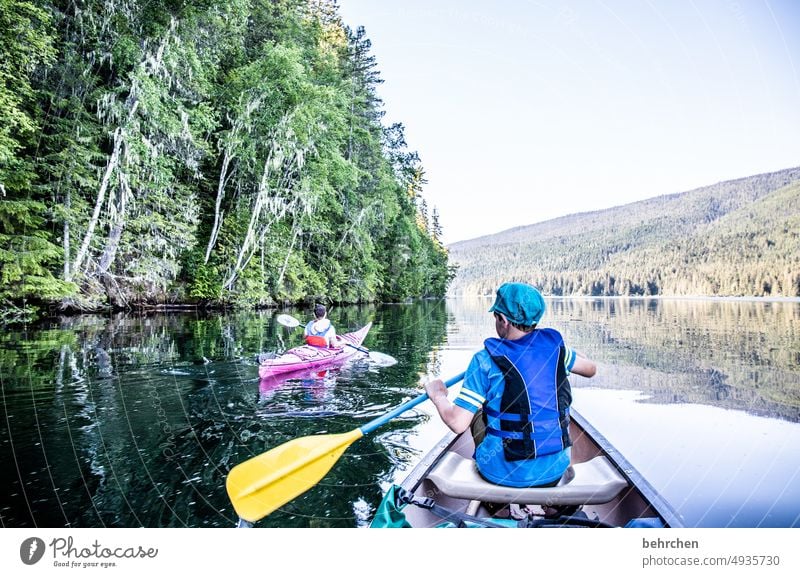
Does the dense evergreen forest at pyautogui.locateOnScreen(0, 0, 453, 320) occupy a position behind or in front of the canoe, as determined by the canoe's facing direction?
in front

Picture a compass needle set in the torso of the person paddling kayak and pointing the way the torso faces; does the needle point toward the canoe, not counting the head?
no

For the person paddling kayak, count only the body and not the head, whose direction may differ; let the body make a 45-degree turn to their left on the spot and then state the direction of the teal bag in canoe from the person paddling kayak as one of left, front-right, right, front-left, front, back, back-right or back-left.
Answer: back

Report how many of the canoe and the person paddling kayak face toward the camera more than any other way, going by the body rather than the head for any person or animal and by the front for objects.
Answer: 0

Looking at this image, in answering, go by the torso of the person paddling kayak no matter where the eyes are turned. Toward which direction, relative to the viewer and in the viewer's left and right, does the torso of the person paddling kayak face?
facing away from the viewer and to the right of the viewer

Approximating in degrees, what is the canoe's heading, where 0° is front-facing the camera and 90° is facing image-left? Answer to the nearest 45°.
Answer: approximately 180°

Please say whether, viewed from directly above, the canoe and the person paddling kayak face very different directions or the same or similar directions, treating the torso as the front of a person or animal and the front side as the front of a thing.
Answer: same or similar directions

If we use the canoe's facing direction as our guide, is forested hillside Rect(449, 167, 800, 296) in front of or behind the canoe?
in front

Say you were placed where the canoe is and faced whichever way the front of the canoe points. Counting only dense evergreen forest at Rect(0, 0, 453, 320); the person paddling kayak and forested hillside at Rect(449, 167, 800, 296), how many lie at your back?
0

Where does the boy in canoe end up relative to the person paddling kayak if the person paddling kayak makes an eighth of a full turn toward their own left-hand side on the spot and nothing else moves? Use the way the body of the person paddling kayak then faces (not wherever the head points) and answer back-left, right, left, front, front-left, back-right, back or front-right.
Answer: back
